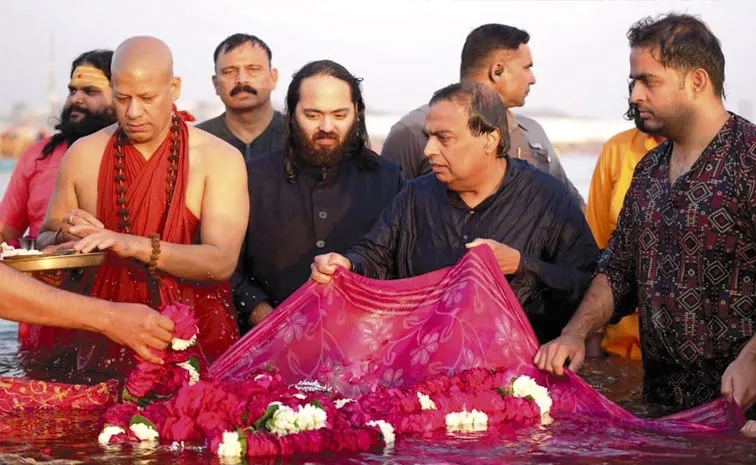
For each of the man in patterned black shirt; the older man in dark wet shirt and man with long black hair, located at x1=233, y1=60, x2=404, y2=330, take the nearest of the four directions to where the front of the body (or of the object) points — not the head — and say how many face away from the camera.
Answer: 0

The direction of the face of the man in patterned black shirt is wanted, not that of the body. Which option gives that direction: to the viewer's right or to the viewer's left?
to the viewer's left

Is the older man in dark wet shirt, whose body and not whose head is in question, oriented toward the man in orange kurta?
no

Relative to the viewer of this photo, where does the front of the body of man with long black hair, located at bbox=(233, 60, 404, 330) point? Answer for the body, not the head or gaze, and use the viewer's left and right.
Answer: facing the viewer

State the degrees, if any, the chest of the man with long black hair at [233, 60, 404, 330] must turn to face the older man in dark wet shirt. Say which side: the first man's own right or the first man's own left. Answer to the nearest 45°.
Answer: approximately 45° to the first man's own left

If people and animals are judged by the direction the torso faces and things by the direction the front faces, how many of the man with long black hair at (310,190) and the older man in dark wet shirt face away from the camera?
0

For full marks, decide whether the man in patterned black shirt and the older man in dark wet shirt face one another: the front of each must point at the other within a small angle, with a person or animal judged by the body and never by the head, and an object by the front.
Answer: no

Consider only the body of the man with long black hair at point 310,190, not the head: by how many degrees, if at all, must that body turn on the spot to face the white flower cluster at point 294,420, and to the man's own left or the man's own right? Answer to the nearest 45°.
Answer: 0° — they already face it

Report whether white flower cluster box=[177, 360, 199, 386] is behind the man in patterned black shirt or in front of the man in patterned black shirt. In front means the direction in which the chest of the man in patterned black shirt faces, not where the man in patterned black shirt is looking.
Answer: in front

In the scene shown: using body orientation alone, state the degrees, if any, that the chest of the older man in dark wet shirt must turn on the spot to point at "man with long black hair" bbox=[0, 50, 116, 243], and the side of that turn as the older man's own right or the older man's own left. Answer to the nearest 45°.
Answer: approximately 90° to the older man's own right

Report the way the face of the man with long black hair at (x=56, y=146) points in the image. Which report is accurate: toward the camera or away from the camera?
toward the camera

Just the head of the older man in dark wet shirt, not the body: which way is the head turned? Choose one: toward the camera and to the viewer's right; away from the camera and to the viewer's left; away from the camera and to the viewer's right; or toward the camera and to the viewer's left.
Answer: toward the camera and to the viewer's left

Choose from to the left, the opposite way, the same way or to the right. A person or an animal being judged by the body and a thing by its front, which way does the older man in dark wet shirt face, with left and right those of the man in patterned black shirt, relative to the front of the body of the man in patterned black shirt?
the same way

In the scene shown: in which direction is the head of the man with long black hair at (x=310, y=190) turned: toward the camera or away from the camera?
toward the camera

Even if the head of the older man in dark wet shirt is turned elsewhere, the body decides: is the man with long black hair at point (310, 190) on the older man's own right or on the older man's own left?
on the older man's own right

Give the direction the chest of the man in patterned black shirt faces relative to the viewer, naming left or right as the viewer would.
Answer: facing the viewer and to the left of the viewer
